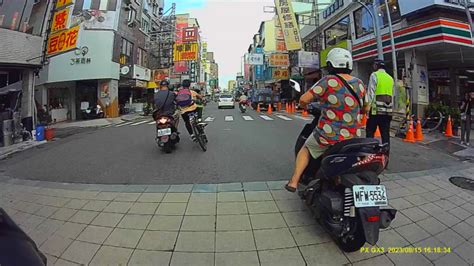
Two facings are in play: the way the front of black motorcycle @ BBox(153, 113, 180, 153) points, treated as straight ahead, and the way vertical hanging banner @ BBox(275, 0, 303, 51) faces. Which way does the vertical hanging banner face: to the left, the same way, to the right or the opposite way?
the opposite way

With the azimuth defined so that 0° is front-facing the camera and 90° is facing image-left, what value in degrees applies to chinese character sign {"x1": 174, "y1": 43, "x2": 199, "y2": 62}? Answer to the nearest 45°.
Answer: approximately 0°

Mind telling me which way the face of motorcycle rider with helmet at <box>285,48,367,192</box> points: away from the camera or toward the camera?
away from the camera

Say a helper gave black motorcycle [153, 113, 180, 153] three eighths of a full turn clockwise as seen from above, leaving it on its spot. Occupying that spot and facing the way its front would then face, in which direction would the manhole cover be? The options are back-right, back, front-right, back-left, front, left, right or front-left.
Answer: front

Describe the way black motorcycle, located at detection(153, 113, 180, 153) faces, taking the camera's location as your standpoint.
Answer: facing away from the viewer

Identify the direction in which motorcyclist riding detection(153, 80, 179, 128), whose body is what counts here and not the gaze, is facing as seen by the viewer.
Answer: away from the camera

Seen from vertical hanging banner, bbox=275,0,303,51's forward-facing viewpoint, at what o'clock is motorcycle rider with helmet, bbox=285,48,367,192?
The motorcycle rider with helmet is roughly at 12 o'clock from the vertical hanging banner.

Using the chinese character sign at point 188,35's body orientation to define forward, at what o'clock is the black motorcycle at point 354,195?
The black motorcycle is roughly at 12 o'clock from the chinese character sign.
